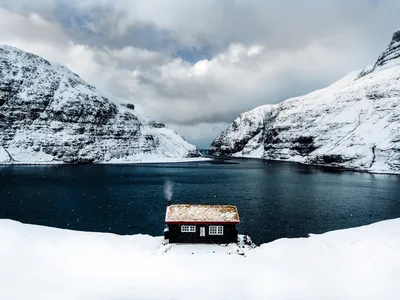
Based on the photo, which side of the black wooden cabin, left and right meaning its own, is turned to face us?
front
